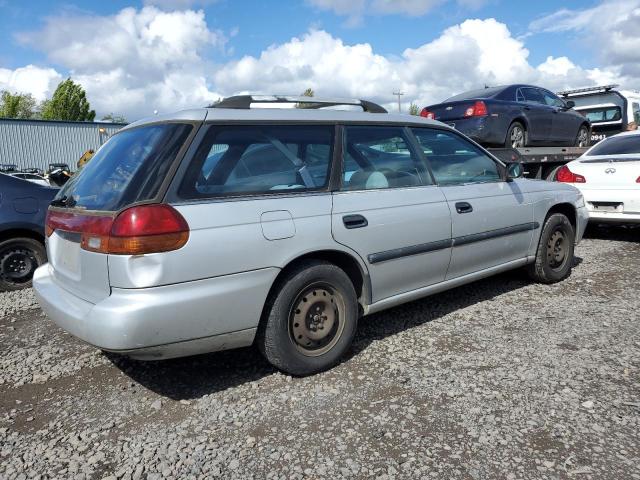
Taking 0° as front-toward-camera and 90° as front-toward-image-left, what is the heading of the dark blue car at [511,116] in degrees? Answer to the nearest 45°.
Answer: approximately 225°

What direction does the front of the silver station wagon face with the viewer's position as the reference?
facing away from the viewer and to the right of the viewer

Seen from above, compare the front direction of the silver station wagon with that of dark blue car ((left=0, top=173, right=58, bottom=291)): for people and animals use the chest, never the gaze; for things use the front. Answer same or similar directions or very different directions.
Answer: very different directions

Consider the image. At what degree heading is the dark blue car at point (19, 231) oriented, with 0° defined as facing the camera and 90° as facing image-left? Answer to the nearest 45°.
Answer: approximately 90°

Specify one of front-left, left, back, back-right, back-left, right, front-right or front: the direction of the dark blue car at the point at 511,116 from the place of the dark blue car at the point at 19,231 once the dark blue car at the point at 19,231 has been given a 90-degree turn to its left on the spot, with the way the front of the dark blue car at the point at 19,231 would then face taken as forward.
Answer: left

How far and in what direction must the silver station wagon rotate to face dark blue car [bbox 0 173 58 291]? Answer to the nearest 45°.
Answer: approximately 90° to its left
